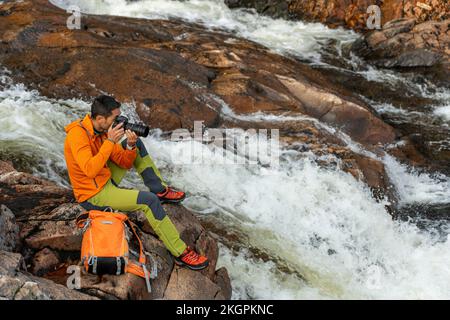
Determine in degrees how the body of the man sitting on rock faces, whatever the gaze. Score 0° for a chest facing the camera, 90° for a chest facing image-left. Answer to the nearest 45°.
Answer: approximately 270°

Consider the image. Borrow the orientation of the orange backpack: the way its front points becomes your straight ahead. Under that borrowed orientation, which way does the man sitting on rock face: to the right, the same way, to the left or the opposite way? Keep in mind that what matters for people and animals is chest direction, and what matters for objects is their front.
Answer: to the left

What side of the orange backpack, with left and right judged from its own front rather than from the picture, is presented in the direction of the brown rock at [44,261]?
right

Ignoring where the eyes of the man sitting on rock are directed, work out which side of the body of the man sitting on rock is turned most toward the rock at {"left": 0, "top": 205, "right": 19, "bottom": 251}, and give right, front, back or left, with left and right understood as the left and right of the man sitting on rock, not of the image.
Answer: back

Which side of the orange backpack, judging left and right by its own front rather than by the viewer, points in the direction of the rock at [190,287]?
left

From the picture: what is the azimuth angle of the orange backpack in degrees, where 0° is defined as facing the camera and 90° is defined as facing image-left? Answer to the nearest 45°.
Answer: approximately 0°

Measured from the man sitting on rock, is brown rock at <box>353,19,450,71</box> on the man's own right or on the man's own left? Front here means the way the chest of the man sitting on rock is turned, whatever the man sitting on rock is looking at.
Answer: on the man's own left

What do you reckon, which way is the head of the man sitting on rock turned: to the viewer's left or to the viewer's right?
to the viewer's right

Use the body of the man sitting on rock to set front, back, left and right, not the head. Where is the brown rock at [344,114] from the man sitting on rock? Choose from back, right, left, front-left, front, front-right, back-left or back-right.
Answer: front-left
